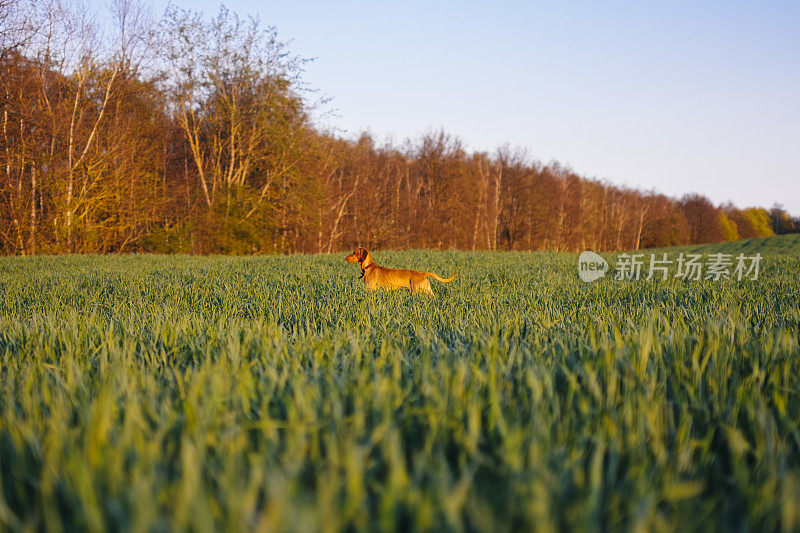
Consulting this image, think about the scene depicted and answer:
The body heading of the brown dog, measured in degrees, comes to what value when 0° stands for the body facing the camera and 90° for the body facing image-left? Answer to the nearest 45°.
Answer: approximately 90°
